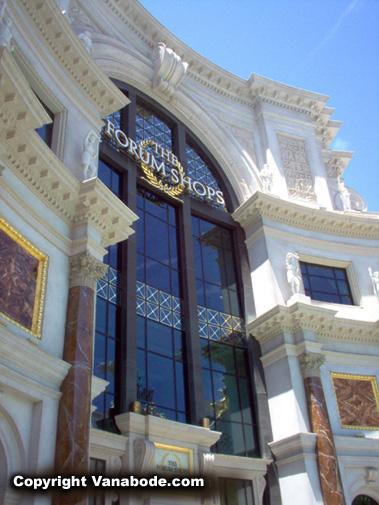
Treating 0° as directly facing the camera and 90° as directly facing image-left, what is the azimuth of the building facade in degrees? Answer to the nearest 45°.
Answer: approximately 315°
